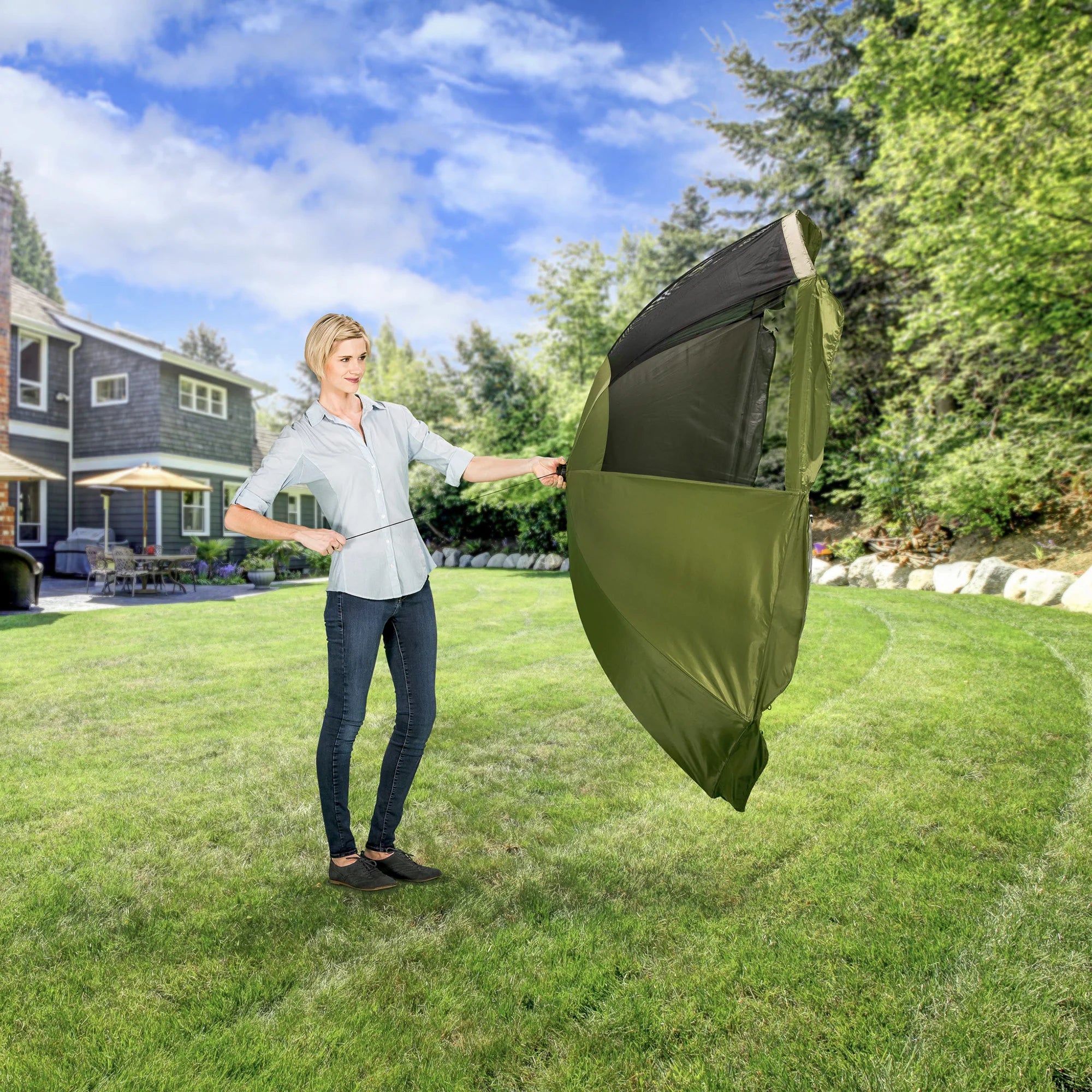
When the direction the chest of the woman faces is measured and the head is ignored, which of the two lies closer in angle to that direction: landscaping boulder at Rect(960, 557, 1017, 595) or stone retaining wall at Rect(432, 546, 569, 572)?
the landscaping boulder

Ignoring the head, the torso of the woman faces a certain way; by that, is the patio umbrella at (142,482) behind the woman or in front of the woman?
behind

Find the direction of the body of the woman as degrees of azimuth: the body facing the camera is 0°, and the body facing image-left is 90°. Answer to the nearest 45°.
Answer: approximately 315°

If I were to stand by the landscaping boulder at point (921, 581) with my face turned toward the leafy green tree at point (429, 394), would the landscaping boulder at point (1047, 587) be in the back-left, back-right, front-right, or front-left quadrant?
back-left

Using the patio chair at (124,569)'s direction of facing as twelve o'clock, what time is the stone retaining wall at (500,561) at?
The stone retaining wall is roughly at 1 o'clock from the patio chair.

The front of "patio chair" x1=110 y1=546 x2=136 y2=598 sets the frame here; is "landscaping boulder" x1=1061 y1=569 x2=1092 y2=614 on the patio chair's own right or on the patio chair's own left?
on the patio chair's own right

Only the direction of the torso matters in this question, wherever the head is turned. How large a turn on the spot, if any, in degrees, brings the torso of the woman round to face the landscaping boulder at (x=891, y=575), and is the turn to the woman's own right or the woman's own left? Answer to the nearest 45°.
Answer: approximately 90° to the woman's own left

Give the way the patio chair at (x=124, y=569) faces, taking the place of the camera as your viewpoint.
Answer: facing away from the viewer and to the right of the viewer
